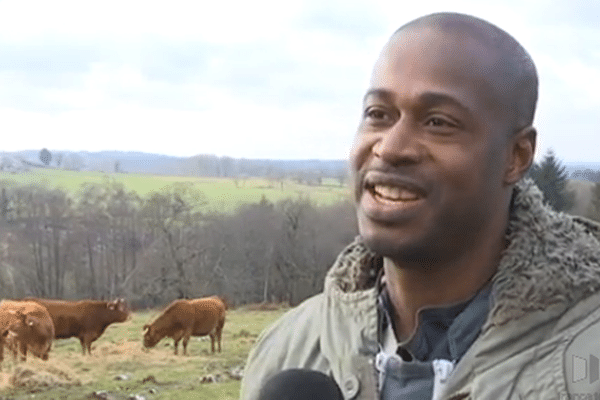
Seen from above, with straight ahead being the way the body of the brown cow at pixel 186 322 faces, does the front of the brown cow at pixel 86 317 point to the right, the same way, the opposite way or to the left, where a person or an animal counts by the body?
the opposite way

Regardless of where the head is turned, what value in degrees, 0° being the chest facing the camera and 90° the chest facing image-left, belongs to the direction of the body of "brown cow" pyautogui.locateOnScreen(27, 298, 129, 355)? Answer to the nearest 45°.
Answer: approximately 270°

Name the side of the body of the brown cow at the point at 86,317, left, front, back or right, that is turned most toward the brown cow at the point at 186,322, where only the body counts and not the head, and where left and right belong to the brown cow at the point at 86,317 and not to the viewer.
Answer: front

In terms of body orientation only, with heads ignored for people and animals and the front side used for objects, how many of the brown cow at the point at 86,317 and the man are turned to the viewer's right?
1

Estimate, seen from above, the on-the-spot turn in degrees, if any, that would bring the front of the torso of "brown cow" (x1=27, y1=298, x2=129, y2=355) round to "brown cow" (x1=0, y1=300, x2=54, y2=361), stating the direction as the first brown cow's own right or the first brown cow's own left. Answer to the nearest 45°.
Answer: approximately 135° to the first brown cow's own right

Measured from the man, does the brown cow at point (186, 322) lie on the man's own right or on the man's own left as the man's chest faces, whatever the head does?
on the man's own right

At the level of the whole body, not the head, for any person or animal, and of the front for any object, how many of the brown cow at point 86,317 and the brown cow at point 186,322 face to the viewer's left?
1

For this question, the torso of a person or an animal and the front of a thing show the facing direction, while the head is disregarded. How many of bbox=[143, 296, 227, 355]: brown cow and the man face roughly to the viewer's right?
0

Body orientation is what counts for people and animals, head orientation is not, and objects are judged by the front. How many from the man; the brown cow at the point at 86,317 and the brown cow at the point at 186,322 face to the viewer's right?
1

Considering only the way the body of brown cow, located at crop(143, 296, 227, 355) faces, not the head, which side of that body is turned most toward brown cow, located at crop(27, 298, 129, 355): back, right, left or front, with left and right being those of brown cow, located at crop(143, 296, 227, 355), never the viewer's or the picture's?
front

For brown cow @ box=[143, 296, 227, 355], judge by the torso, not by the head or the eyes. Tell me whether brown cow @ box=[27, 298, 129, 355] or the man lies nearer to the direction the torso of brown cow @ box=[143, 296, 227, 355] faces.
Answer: the brown cow

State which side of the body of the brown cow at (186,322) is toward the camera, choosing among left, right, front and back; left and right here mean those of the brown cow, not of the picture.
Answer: left

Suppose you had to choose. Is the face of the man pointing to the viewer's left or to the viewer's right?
to the viewer's left

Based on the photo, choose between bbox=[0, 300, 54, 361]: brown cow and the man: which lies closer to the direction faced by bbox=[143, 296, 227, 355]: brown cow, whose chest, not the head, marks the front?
the brown cow
